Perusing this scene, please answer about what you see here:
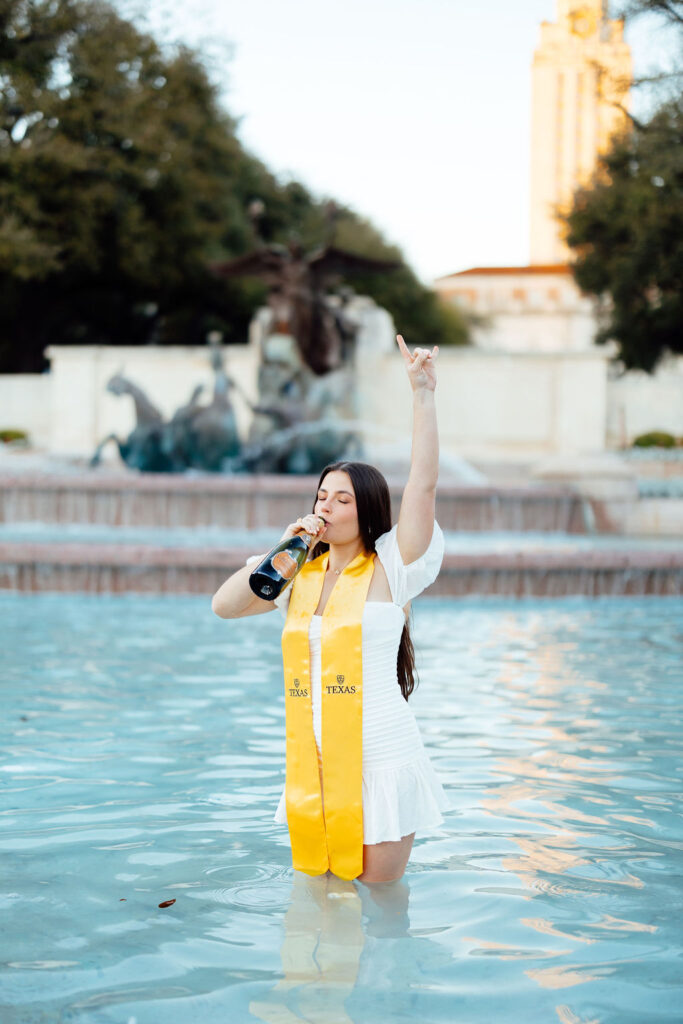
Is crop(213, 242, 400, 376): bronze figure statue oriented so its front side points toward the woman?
yes

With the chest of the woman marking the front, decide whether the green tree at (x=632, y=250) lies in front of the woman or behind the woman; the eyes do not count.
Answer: behind

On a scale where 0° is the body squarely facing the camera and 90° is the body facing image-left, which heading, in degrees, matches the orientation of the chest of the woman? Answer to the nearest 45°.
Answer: approximately 45°

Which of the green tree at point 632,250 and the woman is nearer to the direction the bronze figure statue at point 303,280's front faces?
the woman

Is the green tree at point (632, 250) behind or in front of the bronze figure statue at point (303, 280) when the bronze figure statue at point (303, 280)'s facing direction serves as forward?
behind

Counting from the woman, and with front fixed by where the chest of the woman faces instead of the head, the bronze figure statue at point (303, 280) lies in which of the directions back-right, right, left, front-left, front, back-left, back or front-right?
back-right

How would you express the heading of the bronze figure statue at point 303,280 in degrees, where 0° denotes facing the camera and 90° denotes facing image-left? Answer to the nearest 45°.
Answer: approximately 0°

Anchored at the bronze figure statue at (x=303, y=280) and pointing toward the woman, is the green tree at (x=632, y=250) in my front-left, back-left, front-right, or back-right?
back-left
